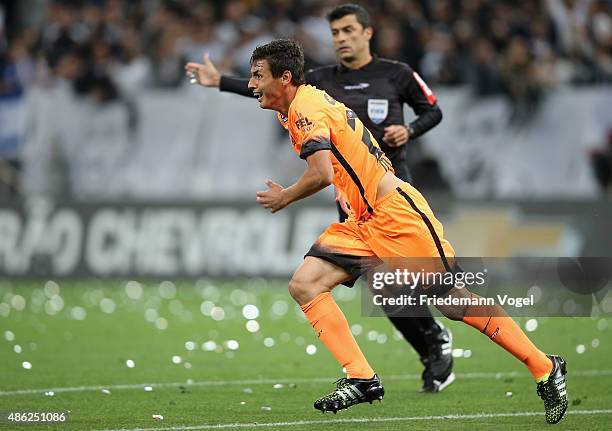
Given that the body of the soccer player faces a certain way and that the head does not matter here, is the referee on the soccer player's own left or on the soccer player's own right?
on the soccer player's own right

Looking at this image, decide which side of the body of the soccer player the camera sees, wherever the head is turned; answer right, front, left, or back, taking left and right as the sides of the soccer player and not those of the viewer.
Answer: left

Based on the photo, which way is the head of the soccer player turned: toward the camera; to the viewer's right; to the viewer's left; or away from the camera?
to the viewer's left

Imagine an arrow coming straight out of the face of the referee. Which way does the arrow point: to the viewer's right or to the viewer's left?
to the viewer's left
